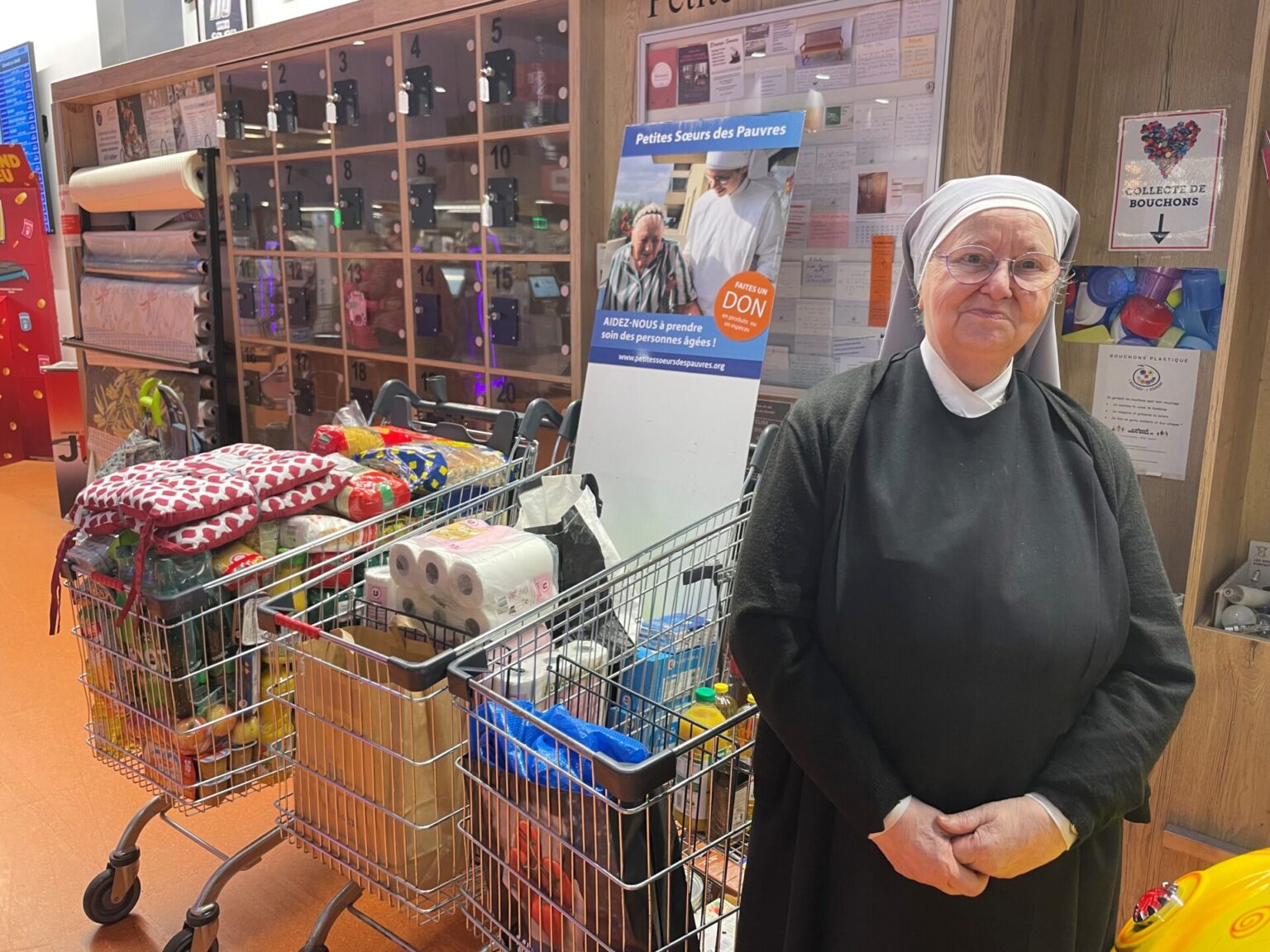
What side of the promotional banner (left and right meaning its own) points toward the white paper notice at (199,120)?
right

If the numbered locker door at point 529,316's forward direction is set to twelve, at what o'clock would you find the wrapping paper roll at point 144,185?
The wrapping paper roll is roughly at 3 o'clock from the numbered locker door.

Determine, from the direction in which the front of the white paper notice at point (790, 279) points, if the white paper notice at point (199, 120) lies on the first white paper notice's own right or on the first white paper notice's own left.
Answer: on the first white paper notice's own right

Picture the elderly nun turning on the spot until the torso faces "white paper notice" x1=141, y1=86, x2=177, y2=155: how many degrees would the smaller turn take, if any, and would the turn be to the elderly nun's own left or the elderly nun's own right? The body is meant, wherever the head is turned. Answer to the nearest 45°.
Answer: approximately 135° to the elderly nun's own right

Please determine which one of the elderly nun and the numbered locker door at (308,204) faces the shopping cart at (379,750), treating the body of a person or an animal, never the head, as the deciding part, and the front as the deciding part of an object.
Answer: the numbered locker door

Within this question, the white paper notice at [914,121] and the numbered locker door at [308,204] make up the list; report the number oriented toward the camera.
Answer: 2

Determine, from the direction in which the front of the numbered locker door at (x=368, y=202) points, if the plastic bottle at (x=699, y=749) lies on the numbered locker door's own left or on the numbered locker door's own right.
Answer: on the numbered locker door's own left

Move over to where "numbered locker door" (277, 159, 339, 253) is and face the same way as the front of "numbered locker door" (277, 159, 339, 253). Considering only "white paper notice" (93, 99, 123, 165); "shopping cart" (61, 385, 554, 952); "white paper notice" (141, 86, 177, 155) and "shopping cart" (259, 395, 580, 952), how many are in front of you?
2
